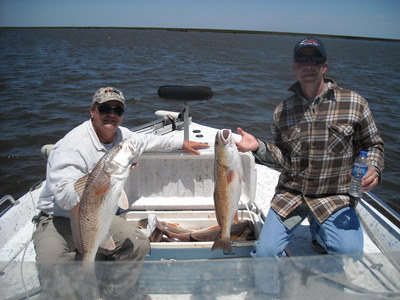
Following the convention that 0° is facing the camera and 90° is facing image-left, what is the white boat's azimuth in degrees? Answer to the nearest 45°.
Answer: approximately 180°

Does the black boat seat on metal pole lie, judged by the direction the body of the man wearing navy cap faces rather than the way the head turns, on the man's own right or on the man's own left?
on the man's own right
